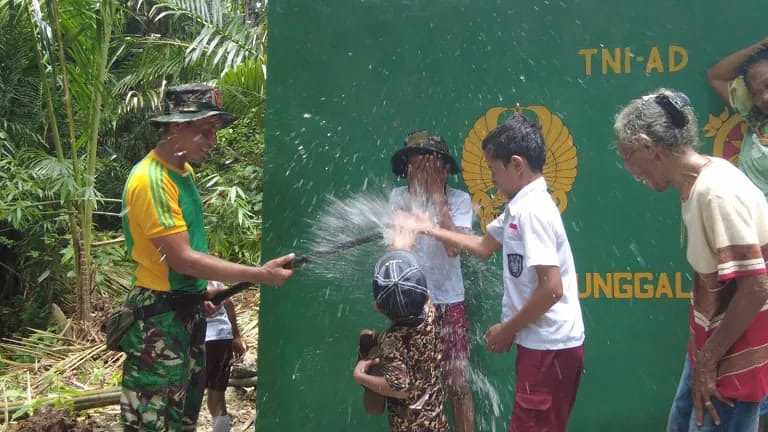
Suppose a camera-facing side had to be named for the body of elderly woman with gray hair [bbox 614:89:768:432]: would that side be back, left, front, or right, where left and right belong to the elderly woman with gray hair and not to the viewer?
left

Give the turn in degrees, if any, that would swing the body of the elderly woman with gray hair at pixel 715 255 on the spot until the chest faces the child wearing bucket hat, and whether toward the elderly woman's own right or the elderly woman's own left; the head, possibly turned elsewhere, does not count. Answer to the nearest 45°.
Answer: approximately 45° to the elderly woman's own right

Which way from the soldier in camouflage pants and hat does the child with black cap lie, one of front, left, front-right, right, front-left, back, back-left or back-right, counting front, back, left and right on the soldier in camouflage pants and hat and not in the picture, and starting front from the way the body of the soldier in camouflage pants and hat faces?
front-right

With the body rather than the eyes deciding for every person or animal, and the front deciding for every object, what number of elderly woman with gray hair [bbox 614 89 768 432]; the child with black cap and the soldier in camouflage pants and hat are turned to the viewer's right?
1

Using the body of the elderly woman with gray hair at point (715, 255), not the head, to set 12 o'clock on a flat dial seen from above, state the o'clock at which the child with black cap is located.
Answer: The child with black cap is roughly at 12 o'clock from the elderly woman with gray hair.

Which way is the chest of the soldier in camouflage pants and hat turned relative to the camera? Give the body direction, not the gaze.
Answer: to the viewer's right

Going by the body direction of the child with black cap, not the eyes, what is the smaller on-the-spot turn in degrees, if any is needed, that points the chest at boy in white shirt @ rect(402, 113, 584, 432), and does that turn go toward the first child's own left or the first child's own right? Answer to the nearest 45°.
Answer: approximately 135° to the first child's own right

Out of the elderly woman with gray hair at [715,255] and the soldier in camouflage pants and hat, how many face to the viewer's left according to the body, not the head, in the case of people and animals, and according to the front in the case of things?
1

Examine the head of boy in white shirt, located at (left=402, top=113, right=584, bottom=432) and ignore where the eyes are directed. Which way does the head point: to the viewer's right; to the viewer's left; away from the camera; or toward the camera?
to the viewer's left

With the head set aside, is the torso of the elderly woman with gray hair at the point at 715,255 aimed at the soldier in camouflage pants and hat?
yes
